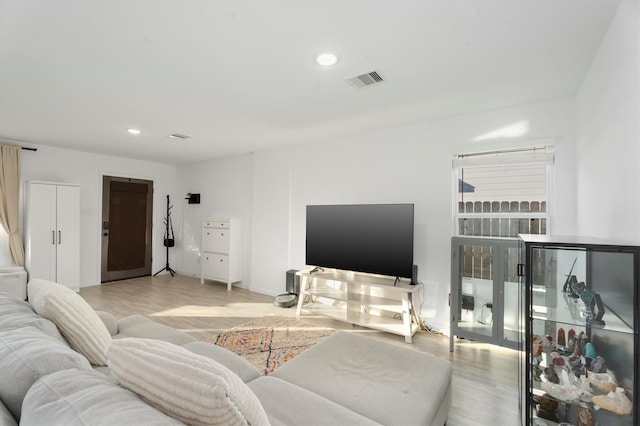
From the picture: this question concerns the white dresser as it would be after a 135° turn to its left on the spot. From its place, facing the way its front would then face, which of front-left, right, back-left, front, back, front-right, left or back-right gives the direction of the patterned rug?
right

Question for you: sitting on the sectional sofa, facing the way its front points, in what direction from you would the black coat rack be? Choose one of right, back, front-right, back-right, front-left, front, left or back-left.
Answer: front-left

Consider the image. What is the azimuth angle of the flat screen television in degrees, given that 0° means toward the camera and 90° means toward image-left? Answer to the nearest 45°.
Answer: approximately 45°

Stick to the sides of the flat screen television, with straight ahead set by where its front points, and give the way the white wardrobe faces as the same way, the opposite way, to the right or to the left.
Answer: to the left

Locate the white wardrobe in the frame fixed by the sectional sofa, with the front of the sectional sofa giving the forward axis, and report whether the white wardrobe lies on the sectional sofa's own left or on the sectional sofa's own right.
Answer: on the sectional sofa's own left

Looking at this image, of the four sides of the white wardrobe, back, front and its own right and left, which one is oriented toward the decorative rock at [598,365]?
front

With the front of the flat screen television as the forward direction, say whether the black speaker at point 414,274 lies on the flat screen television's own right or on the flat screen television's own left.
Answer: on the flat screen television's own left

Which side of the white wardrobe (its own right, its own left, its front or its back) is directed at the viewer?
front

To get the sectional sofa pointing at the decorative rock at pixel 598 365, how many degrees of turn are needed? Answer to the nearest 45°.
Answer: approximately 45° to its right

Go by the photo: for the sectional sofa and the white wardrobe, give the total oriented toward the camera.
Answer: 1

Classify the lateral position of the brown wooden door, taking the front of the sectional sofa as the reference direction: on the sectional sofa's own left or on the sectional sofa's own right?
on the sectional sofa's own left

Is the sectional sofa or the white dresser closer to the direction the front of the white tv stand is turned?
the sectional sofa

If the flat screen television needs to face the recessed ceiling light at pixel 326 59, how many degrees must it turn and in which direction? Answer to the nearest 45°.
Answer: approximately 45° to its left

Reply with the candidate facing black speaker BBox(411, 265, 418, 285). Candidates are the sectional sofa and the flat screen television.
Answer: the sectional sofa

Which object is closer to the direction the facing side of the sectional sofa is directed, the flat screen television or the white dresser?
the flat screen television

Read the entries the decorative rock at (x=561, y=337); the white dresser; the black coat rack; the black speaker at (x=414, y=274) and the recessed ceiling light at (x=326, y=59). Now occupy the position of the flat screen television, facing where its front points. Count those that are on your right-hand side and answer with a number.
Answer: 2

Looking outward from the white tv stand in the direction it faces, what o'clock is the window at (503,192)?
The window is roughly at 8 o'clock from the white tv stand.

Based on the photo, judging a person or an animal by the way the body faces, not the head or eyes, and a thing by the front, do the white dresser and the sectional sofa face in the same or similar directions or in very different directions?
very different directions
